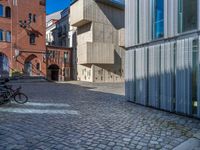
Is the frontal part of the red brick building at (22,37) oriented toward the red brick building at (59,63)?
no

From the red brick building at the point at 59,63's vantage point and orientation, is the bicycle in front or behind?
in front

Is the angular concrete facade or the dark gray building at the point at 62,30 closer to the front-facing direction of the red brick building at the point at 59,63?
the angular concrete facade

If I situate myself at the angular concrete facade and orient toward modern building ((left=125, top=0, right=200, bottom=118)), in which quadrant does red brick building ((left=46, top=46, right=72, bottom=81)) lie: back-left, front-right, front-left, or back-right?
back-right

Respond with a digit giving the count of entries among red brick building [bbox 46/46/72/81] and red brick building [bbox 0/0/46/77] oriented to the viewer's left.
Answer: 0

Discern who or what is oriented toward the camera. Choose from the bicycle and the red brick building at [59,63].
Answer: the red brick building

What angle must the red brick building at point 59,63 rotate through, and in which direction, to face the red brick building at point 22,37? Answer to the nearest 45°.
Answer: approximately 45° to its right

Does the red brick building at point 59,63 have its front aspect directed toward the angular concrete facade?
no

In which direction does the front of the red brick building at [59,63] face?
toward the camera

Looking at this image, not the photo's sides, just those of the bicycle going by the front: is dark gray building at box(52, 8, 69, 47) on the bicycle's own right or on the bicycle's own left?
on the bicycle's own left

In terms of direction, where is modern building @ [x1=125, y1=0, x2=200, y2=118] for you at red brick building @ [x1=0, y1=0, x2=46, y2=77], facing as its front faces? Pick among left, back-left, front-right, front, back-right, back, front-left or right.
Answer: front
